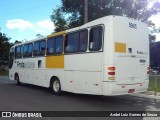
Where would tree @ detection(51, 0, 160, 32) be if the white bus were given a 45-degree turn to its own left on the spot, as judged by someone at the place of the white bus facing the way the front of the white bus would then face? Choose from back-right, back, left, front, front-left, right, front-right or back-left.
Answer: right

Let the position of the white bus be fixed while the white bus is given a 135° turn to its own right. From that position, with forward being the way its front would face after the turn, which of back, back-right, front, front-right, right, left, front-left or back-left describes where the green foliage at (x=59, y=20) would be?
left

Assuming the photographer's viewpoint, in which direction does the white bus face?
facing away from the viewer and to the left of the viewer
